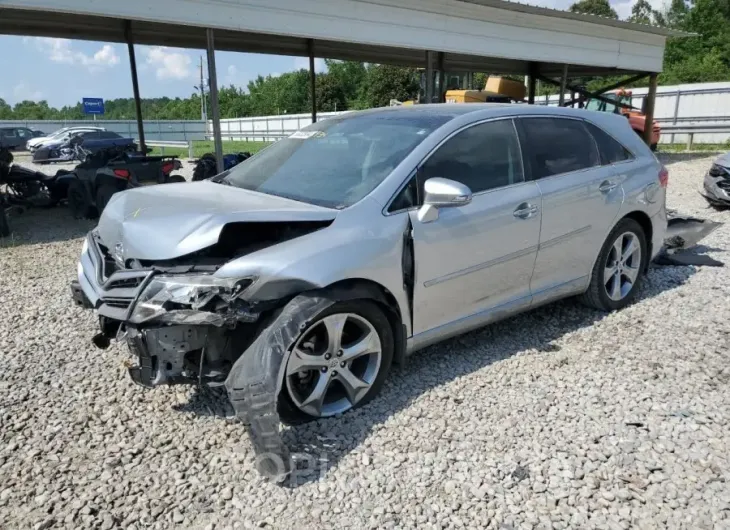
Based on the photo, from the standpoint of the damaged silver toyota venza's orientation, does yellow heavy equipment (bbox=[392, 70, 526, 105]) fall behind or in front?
behind

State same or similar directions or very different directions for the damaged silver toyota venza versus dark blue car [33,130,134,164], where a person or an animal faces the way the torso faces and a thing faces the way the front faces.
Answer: same or similar directions

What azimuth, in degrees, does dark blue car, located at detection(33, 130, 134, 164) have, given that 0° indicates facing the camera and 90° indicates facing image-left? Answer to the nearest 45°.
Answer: approximately 45°

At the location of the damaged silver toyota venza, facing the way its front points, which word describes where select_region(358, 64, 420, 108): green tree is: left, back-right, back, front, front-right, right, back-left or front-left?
back-right

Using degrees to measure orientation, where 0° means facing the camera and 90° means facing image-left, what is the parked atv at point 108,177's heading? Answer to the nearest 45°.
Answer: approximately 135°

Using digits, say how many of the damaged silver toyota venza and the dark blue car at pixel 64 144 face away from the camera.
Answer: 0

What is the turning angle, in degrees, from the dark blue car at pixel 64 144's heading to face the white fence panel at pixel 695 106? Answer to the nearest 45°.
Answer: approximately 135° to its left

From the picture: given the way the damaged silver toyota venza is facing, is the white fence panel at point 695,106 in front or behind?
behind

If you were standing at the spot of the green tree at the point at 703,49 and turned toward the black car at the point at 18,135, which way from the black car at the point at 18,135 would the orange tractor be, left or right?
left

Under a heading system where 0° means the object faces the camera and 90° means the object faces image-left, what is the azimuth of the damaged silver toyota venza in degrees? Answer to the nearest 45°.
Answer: approximately 45°

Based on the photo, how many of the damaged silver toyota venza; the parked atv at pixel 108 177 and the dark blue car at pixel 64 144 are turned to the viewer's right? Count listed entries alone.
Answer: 0

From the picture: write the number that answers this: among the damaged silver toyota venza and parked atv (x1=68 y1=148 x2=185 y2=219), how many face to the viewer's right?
0
